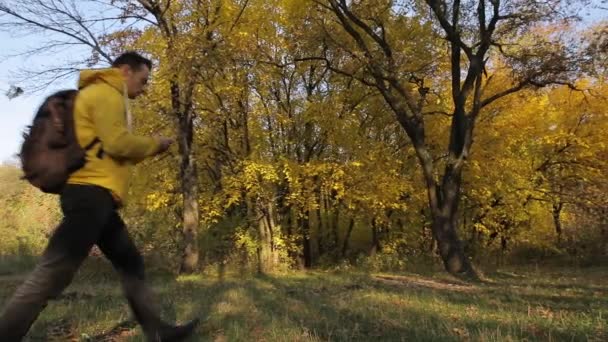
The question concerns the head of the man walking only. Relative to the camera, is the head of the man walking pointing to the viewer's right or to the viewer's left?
to the viewer's right

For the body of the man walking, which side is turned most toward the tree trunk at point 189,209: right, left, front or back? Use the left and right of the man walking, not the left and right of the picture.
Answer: left

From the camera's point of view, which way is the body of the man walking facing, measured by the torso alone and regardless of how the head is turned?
to the viewer's right

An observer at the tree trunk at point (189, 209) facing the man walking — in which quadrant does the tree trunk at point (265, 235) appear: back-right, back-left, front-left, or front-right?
back-left

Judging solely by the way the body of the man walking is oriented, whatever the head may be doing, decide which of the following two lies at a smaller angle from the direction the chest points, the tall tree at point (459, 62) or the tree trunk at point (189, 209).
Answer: the tall tree

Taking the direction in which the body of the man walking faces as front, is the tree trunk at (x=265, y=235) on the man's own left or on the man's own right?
on the man's own left

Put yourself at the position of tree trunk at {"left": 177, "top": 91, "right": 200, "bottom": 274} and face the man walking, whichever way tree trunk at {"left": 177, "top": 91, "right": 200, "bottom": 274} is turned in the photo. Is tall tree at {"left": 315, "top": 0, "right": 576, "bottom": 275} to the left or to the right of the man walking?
left
